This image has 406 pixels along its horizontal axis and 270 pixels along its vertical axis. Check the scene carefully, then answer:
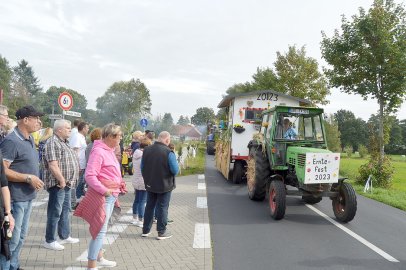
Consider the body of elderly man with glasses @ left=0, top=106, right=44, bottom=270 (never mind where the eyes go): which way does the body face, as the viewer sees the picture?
to the viewer's right

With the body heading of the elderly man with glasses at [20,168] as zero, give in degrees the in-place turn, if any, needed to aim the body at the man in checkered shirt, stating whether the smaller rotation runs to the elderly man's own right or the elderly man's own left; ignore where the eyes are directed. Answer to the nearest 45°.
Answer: approximately 45° to the elderly man's own left

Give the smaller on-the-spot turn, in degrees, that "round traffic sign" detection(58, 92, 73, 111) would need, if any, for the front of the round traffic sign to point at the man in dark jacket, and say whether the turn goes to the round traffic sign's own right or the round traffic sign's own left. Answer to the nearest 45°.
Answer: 0° — it already faces them

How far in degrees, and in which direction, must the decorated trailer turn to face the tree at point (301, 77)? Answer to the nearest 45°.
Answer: approximately 135° to its left

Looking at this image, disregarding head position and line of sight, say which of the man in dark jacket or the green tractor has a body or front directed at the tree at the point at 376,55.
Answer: the man in dark jacket

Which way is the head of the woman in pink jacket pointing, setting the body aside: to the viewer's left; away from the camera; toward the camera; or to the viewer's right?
to the viewer's right

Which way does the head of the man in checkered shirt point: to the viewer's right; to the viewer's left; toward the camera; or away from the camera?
to the viewer's right

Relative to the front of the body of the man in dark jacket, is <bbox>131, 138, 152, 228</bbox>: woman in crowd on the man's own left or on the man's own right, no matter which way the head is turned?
on the man's own left

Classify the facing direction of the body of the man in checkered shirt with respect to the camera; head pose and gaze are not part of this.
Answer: to the viewer's right

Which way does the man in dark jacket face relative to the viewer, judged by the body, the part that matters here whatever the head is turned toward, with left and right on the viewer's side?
facing away from the viewer and to the right of the viewer

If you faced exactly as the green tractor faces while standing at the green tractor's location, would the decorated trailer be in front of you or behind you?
behind

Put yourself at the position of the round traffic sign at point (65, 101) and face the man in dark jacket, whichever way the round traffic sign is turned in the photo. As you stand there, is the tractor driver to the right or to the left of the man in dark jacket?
left

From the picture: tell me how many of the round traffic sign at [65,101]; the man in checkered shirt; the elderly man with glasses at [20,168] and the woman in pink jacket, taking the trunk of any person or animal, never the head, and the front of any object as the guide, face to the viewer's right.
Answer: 3
